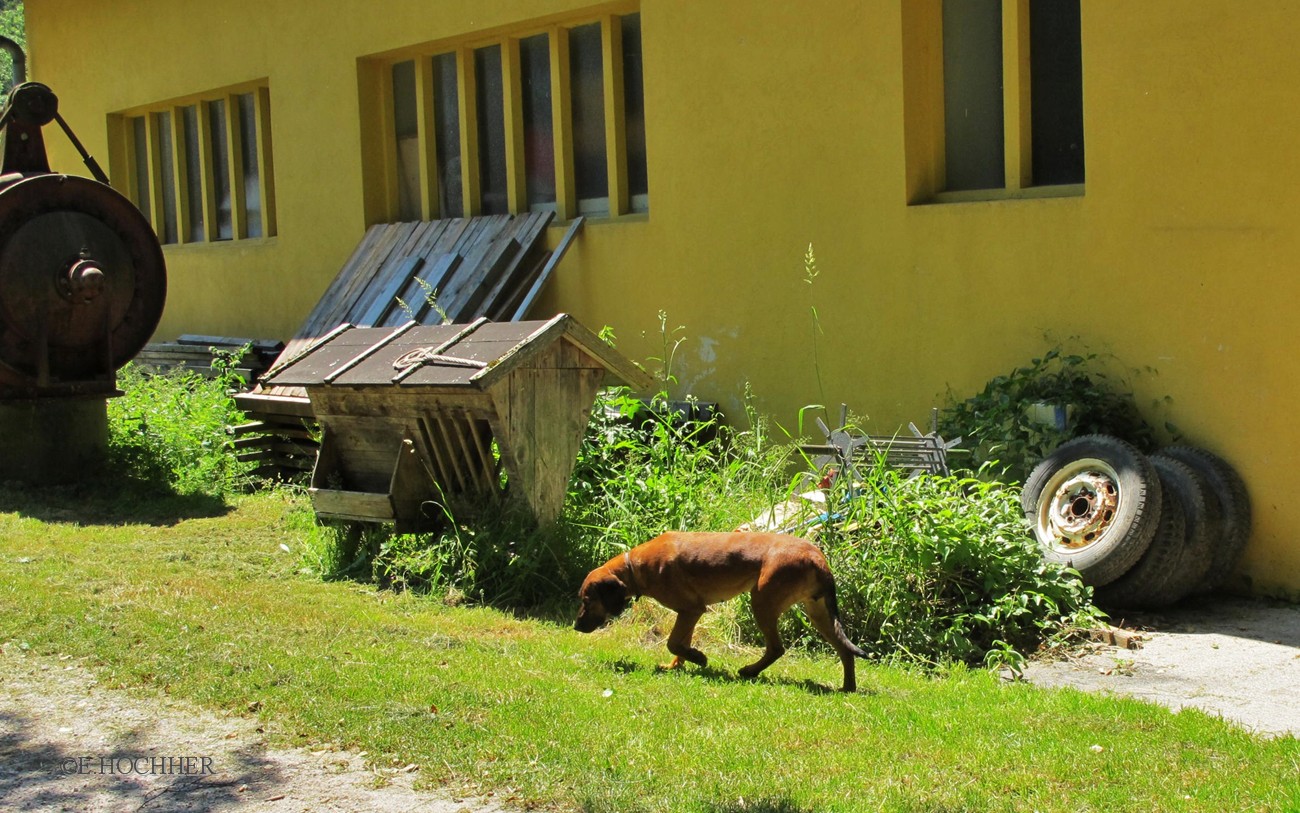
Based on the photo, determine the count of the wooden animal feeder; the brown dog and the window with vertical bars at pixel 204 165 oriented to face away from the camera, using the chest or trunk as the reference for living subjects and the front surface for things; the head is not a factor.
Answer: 0

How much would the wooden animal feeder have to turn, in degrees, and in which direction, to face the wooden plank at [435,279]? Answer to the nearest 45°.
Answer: approximately 135° to its right

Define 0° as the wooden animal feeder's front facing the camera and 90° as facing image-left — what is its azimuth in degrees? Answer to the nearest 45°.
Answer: approximately 45°

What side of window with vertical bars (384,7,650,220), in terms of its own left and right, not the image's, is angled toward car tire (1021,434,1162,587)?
left

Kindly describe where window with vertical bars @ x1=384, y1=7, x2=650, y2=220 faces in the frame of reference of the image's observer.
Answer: facing the viewer and to the left of the viewer

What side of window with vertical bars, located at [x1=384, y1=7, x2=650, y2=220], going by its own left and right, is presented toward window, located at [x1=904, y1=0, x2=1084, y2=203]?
left

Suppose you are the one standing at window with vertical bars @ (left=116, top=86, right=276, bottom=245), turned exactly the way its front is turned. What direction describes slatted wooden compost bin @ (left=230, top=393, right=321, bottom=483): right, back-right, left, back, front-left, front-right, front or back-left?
front-left

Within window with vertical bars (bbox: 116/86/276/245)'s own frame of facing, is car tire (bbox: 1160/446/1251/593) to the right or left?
on its left

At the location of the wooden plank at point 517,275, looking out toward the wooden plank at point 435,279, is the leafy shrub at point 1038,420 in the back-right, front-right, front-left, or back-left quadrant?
back-left

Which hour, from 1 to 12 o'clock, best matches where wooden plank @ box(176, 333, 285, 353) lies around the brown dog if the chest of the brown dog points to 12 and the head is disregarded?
The wooden plank is roughly at 2 o'clock from the brown dog.

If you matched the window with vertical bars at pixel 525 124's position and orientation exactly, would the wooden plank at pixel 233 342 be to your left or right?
on your right

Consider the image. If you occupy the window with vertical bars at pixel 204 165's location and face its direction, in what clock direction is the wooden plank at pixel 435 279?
The wooden plank is roughly at 10 o'clock from the window with vertical bars.

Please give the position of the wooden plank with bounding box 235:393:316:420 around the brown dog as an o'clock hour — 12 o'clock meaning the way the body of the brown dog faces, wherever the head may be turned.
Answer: The wooden plank is roughly at 2 o'clock from the brown dog.

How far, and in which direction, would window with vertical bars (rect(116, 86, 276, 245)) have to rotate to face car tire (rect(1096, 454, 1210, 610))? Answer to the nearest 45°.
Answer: approximately 45° to its left

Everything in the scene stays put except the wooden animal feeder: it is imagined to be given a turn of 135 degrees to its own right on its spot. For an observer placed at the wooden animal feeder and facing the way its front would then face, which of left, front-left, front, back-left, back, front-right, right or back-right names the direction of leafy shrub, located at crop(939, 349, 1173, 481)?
right

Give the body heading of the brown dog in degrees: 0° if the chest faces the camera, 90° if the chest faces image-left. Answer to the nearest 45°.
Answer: approximately 90°

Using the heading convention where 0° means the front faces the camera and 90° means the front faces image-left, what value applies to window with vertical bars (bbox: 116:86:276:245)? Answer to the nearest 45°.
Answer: approximately 45°
